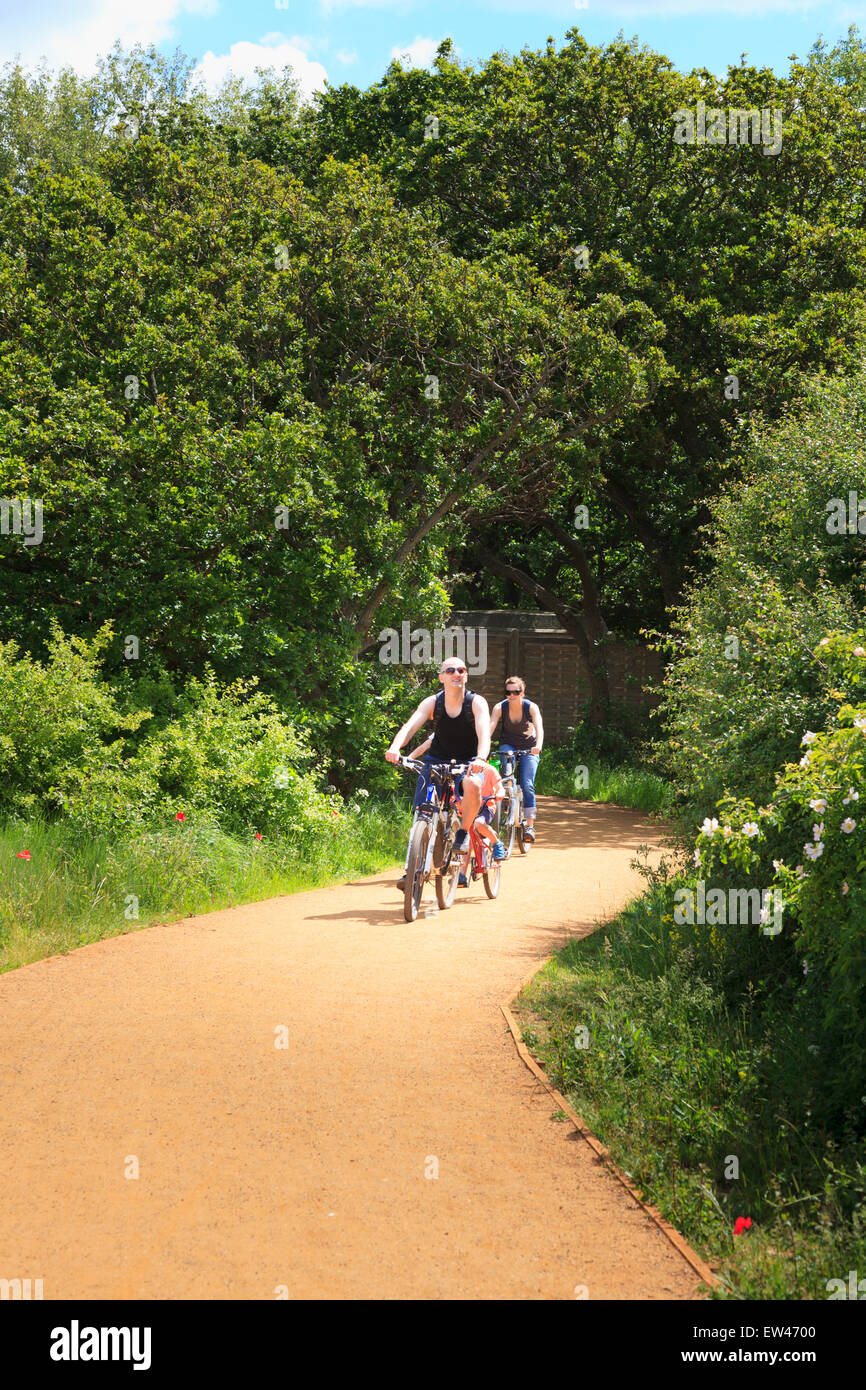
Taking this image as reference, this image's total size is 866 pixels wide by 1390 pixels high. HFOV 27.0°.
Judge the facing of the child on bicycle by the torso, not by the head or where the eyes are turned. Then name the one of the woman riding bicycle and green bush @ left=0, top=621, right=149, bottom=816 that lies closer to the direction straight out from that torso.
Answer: the green bush

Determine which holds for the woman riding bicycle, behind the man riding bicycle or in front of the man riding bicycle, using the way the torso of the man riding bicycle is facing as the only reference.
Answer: behind

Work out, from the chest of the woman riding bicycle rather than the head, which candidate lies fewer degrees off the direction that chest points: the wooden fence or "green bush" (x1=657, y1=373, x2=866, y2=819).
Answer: the green bush

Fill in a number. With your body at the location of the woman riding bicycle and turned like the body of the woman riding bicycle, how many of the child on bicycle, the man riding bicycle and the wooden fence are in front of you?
2

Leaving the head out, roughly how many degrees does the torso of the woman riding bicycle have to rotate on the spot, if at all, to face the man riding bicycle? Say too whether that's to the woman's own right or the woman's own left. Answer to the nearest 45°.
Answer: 0° — they already face them

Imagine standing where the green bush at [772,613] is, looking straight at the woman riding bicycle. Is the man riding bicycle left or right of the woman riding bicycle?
left

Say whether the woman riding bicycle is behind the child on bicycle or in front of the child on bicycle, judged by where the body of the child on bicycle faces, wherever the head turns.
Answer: behind

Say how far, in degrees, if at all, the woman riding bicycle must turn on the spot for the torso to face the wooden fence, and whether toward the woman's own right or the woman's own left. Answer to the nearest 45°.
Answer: approximately 180°

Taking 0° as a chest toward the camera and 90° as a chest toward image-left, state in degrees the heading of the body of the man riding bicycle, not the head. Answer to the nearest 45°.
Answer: approximately 45°

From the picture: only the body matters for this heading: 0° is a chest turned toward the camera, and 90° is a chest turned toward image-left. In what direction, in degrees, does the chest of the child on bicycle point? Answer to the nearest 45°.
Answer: approximately 45°
